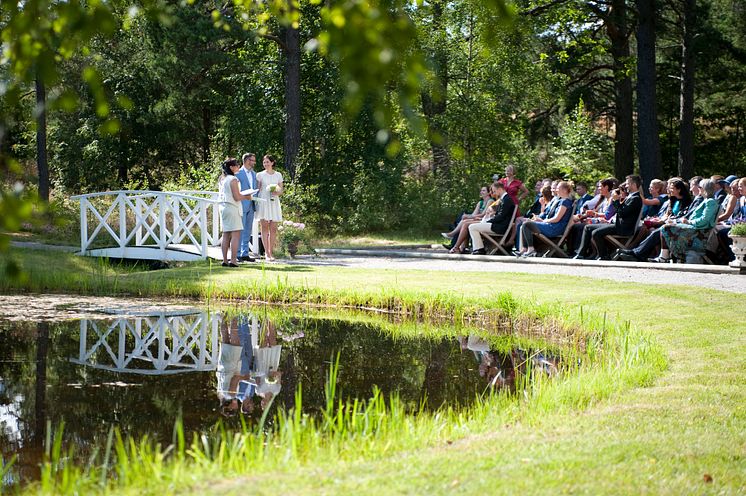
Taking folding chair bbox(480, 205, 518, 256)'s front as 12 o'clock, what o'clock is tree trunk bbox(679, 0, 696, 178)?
The tree trunk is roughly at 4 o'clock from the folding chair.

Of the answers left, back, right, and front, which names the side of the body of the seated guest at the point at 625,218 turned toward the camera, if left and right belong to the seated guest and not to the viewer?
left

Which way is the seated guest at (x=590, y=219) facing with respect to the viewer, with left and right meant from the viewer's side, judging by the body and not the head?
facing to the left of the viewer

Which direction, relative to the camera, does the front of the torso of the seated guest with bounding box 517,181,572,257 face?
to the viewer's left

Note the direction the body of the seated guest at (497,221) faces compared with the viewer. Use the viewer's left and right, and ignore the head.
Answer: facing to the left of the viewer

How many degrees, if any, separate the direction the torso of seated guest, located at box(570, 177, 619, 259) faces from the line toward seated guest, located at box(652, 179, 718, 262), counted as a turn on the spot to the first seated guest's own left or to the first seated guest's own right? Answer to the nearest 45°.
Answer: approximately 135° to the first seated guest's own left

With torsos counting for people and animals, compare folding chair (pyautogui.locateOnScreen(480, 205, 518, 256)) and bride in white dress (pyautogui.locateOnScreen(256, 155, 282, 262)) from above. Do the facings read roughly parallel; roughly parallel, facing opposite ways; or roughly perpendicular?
roughly perpendicular

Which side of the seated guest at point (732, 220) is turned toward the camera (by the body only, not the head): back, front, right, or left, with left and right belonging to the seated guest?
left

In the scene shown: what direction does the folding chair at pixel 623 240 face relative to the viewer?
to the viewer's left

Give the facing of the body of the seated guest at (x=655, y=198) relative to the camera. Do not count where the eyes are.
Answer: to the viewer's left

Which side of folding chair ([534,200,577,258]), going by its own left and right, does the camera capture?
left
